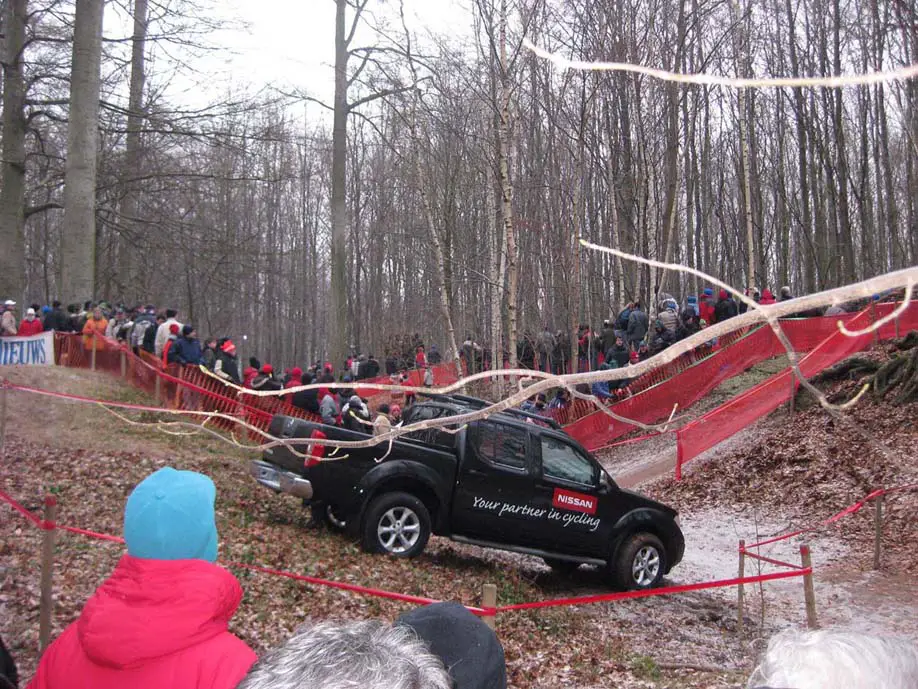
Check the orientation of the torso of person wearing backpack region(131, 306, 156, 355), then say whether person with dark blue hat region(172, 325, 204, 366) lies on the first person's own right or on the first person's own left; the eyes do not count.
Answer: on the first person's own right

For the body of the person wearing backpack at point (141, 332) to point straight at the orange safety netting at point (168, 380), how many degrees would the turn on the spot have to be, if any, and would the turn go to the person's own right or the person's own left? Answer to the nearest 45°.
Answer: approximately 135° to the person's own right

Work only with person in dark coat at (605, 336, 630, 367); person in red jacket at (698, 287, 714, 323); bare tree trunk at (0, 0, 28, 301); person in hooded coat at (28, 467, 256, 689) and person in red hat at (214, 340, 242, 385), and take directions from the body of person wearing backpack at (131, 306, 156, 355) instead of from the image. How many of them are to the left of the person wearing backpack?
1

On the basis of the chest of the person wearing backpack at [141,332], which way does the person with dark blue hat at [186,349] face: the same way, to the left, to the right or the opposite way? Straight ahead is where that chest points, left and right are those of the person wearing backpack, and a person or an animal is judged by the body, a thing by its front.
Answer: to the right

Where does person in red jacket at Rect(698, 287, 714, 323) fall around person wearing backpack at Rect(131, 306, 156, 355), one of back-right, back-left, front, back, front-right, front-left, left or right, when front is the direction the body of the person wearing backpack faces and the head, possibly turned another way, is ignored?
front-right

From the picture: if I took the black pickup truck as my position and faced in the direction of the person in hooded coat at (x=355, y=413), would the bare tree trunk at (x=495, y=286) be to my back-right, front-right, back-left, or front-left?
front-right

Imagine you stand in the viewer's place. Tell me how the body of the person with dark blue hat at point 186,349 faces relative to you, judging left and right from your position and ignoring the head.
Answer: facing the viewer and to the right of the viewer

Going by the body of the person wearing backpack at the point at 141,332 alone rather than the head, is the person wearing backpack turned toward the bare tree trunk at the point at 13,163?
no

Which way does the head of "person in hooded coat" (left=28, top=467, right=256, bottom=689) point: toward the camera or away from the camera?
away from the camera

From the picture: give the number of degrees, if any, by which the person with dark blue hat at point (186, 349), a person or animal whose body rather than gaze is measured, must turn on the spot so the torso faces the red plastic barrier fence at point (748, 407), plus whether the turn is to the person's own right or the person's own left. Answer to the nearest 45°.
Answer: approximately 45° to the person's own left

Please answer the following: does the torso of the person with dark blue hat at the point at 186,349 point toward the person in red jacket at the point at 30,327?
no

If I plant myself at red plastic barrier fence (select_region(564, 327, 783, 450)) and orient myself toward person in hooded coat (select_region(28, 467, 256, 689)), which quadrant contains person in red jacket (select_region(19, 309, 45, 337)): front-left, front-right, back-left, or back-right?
front-right

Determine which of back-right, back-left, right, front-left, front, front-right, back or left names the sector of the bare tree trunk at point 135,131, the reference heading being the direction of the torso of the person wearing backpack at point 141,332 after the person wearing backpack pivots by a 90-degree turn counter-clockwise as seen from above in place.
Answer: front-right

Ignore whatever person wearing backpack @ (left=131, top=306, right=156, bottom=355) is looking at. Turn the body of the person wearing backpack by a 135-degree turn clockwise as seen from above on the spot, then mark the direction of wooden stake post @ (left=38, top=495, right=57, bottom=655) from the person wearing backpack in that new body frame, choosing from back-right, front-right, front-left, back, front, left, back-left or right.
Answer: front

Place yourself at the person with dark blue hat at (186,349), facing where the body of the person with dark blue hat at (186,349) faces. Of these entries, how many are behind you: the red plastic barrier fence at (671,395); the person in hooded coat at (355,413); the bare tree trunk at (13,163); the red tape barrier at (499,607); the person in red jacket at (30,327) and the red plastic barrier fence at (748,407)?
2

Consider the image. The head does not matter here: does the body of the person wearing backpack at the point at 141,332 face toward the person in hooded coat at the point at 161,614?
no

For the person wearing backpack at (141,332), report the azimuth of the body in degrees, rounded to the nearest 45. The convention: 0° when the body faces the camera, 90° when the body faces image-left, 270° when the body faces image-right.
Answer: approximately 225°

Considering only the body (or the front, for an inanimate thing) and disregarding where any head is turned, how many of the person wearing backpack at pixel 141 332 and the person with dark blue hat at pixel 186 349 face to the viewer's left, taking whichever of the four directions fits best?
0
